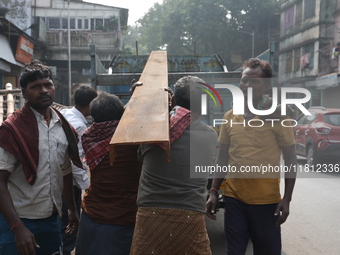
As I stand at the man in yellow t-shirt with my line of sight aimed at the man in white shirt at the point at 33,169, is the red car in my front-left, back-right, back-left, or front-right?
back-right

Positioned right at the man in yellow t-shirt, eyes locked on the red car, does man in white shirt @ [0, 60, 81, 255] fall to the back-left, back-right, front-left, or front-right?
back-left

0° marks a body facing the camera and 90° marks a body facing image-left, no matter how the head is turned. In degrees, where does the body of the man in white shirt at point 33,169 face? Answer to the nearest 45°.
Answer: approximately 315°

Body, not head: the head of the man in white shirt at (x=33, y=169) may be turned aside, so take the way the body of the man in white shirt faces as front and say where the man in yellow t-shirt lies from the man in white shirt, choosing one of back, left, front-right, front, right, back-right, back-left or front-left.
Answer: front-left

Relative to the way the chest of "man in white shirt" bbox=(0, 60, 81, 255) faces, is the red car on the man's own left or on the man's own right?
on the man's own left

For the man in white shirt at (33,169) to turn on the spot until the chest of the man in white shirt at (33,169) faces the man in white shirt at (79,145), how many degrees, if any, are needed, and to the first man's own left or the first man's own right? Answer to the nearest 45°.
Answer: approximately 135° to the first man's own left

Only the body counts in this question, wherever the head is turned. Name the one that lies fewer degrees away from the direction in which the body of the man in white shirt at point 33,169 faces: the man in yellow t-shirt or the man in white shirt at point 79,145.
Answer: the man in yellow t-shirt
